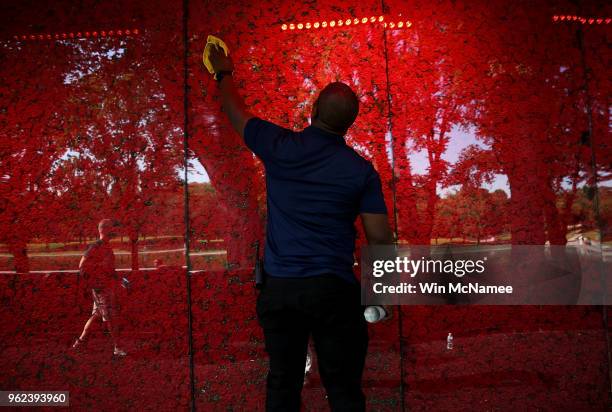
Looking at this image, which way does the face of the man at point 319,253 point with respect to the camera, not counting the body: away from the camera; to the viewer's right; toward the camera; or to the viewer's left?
away from the camera

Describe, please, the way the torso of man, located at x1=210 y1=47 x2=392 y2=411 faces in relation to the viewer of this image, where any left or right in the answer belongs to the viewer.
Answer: facing away from the viewer
